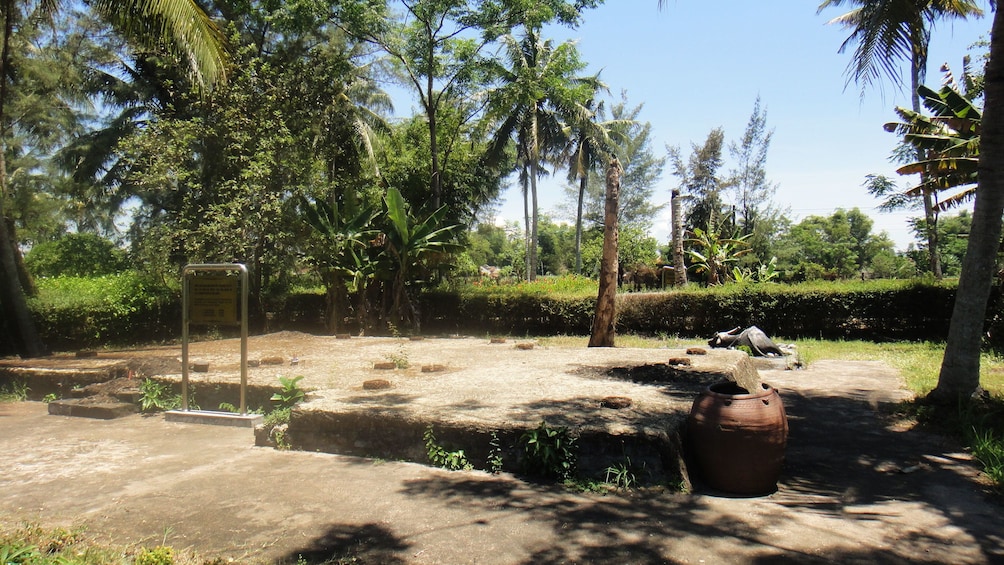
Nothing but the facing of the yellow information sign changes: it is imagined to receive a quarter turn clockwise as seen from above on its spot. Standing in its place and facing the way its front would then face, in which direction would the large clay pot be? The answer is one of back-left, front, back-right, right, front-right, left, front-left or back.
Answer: back-left

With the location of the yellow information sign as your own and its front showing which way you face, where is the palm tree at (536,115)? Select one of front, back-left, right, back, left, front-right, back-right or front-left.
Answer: back-left

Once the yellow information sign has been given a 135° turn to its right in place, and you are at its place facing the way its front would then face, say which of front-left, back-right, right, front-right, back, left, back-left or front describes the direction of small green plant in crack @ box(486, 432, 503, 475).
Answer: back

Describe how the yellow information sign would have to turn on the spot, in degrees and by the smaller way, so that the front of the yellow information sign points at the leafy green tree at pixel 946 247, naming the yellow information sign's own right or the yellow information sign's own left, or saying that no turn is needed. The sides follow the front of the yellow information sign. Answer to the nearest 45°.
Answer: approximately 90° to the yellow information sign's own left

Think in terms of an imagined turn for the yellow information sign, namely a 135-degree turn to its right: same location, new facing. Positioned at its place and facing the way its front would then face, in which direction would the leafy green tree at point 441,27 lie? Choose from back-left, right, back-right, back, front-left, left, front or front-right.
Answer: right

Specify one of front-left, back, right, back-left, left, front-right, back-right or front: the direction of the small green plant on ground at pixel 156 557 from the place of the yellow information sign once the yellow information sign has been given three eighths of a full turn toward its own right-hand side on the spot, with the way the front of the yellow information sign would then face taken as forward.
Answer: back-left

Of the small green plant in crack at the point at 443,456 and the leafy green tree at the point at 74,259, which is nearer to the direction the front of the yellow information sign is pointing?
the small green plant in crack

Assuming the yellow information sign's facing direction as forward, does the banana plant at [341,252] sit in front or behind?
behind

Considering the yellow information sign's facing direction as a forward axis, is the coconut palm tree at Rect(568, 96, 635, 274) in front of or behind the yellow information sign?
behind

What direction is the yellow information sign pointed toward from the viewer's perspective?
toward the camera

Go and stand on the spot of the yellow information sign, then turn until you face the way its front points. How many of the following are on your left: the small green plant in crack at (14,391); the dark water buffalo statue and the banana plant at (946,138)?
2

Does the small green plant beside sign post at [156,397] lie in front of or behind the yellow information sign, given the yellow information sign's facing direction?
behind

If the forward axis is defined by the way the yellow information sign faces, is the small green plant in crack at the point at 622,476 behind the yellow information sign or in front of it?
in front

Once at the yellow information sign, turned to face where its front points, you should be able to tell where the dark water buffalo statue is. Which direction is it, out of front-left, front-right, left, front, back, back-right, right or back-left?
left
